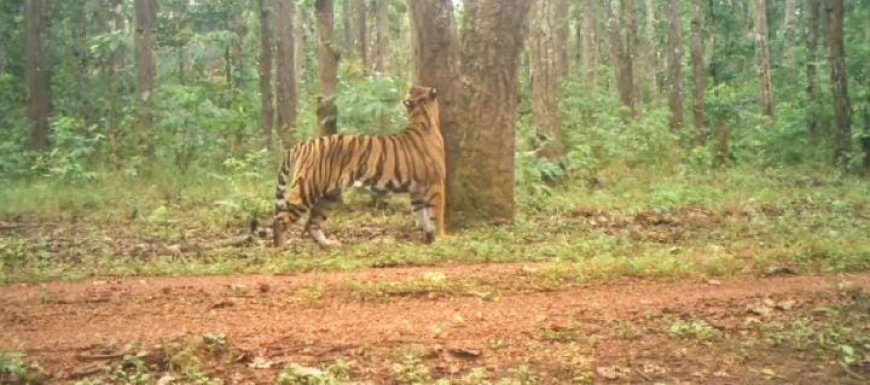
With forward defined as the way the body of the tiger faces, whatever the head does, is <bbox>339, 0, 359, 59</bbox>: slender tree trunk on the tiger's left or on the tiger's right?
on the tiger's left

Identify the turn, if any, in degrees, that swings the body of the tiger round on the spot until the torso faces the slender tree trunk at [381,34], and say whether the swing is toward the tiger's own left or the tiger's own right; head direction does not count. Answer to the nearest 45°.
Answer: approximately 90° to the tiger's own left

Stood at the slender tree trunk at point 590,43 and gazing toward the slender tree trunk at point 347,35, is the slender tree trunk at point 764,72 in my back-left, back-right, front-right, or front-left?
back-left

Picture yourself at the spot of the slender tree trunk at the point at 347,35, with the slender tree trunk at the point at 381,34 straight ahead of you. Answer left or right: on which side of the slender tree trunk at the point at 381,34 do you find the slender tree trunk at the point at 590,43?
left

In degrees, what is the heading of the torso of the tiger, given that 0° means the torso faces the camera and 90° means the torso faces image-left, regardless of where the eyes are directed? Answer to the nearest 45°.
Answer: approximately 270°
